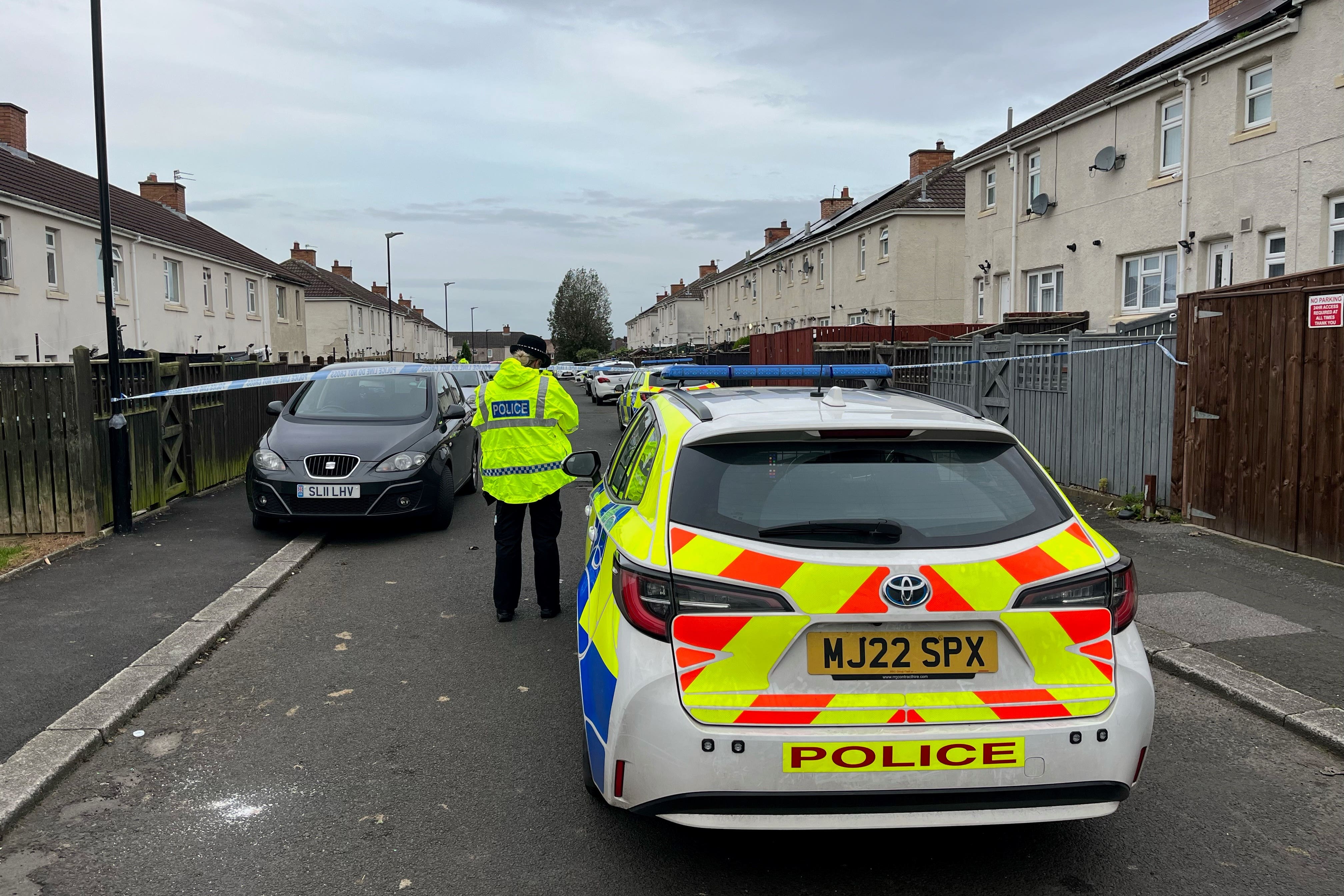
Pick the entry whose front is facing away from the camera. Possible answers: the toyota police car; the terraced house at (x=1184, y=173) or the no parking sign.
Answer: the toyota police car

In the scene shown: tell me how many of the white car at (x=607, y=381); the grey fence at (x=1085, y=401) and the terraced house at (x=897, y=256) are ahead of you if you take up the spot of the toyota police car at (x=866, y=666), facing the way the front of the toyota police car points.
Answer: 3

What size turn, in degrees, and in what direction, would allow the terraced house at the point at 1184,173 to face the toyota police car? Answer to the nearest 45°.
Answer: approximately 45° to its left

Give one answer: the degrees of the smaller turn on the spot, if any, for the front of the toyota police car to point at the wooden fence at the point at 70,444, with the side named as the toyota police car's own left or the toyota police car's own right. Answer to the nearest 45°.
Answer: approximately 45° to the toyota police car's own left

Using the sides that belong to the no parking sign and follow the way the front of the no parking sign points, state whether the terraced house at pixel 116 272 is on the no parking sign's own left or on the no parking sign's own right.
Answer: on the no parking sign's own right

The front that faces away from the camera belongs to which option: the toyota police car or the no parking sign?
the toyota police car

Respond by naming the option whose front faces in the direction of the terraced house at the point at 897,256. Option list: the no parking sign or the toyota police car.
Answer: the toyota police car

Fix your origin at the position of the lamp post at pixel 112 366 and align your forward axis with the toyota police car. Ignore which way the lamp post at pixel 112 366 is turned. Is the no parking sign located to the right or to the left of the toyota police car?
left

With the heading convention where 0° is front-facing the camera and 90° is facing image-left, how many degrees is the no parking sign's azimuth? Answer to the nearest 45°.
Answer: approximately 45°

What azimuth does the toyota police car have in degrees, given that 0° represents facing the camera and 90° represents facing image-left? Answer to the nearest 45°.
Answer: approximately 180°

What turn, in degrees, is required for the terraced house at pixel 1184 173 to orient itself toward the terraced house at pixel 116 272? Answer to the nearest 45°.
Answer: approximately 45° to its right

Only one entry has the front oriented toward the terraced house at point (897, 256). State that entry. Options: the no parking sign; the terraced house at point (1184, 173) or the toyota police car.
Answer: the toyota police car
